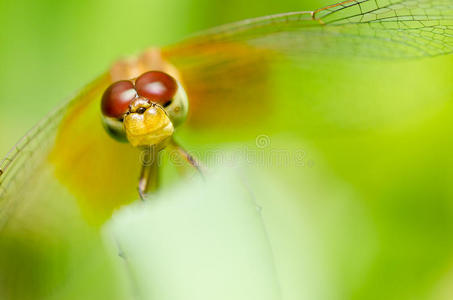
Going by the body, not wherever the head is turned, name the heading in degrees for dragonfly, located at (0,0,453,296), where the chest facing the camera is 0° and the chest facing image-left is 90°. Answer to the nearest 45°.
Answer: approximately 0°
